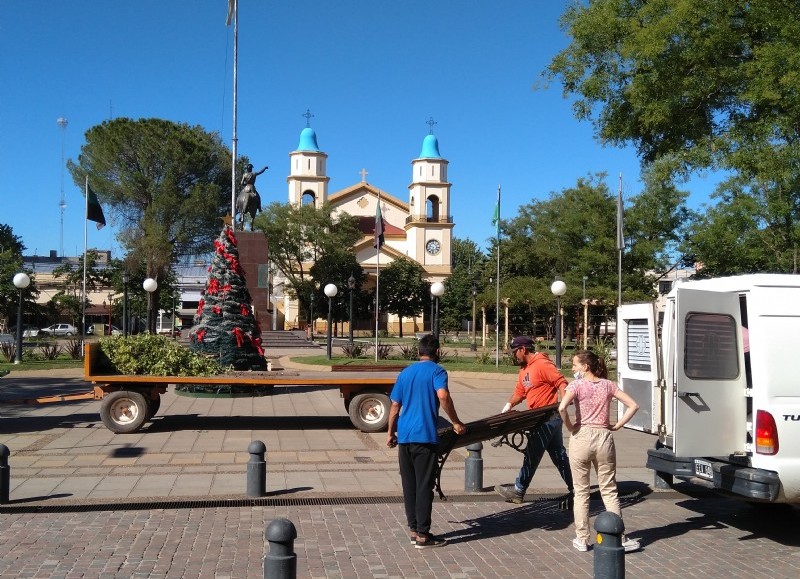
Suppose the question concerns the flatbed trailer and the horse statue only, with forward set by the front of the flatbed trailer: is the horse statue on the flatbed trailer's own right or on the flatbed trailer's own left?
on the flatbed trailer's own right

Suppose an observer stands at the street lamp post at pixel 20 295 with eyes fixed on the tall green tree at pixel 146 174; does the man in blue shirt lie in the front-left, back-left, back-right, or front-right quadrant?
back-right

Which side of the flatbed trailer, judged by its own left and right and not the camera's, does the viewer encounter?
left

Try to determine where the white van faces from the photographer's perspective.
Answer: facing away from the viewer and to the right of the viewer

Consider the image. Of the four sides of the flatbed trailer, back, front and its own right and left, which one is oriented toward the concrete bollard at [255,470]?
left

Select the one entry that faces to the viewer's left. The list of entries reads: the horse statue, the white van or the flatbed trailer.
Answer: the flatbed trailer
